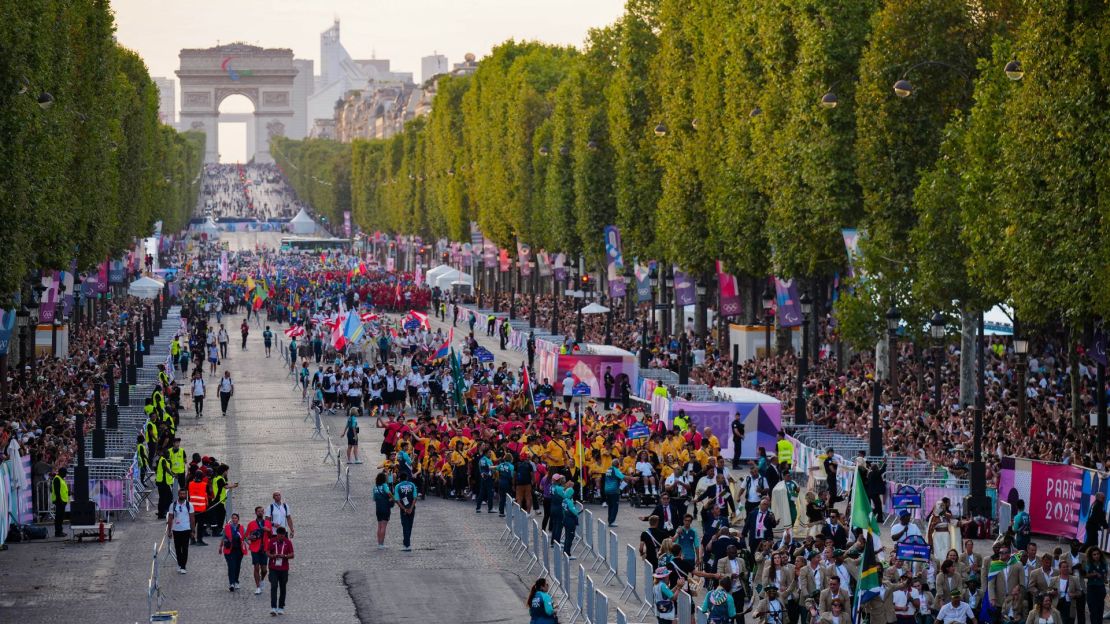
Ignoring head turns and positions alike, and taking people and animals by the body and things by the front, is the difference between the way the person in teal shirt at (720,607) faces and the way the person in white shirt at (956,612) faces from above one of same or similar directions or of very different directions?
very different directions

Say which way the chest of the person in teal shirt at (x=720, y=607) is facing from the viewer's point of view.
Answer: away from the camera

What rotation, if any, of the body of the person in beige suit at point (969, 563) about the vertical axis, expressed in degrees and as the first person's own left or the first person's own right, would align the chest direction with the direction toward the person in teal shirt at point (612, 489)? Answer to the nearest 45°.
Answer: approximately 135° to the first person's own right

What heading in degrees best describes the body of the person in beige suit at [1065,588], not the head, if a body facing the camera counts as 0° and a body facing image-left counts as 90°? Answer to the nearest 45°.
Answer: approximately 0°

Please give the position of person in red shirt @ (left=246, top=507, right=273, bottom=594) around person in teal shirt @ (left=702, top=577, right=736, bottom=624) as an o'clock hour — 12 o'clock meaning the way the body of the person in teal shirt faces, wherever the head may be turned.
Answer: The person in red shirt is roughly at 10 o'clock from the person in teal shirt.

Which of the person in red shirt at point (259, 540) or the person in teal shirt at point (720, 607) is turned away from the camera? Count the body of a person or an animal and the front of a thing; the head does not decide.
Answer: the person in teal shirt

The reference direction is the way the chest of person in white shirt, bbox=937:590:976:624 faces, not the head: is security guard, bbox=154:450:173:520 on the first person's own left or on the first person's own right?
on the first person's own right

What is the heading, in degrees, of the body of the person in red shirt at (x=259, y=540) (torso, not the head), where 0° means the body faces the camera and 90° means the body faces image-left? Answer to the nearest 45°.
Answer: approximately 0°

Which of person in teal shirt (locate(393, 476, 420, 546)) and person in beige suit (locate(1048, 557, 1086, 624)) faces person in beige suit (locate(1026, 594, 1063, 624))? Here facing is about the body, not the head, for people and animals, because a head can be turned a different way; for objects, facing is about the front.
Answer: person in beige suit (locate(1048, 557, 1086, 624))

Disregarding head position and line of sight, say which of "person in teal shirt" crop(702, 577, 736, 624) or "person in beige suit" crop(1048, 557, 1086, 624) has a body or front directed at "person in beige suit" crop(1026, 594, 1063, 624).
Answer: "person in beige suit" crop(1048, 557, 1086, 624)
